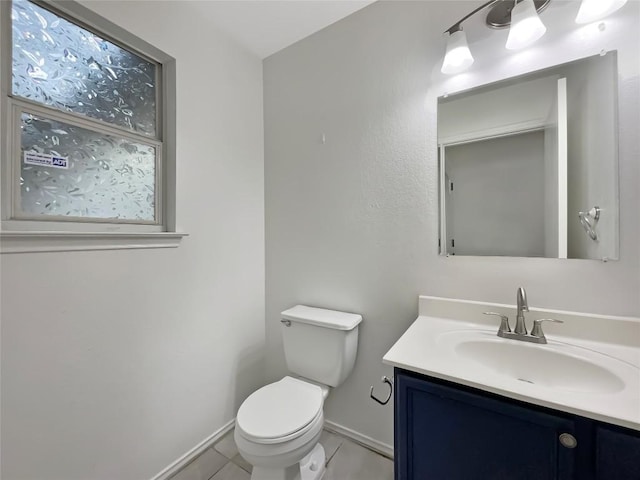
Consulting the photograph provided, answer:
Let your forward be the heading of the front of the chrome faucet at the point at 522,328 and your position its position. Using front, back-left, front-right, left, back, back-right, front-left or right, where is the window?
front-right

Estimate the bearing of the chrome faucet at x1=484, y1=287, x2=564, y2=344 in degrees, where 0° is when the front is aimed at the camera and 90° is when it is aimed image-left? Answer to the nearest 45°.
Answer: approximately 0°

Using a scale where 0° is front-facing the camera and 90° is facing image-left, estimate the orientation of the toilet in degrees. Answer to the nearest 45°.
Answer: approximately 45°

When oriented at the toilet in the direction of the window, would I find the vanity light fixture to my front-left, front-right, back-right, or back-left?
back-left
